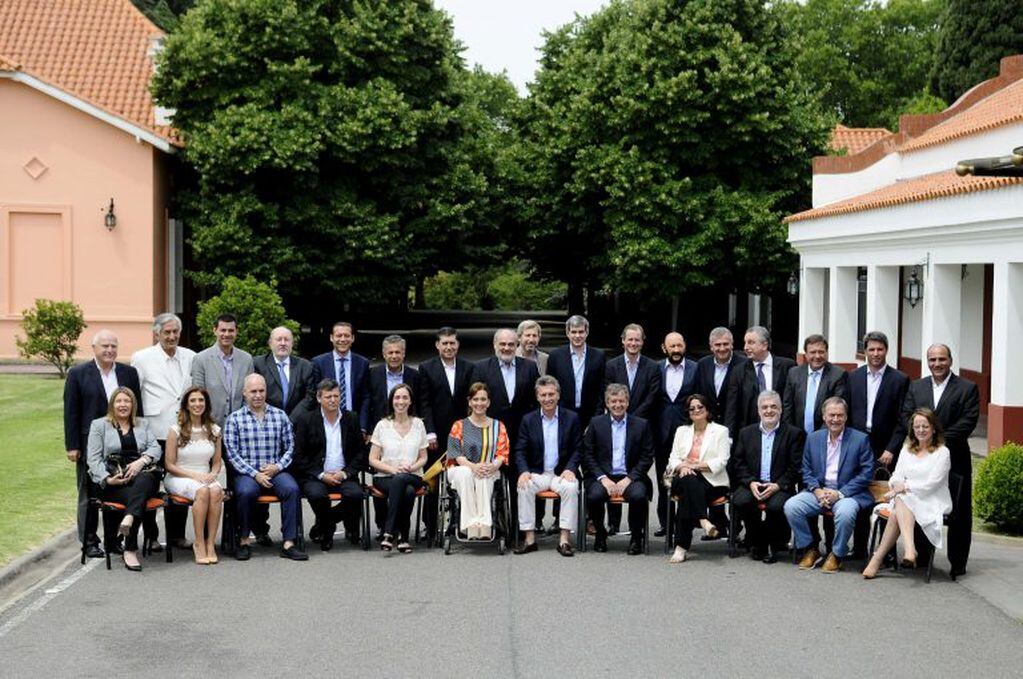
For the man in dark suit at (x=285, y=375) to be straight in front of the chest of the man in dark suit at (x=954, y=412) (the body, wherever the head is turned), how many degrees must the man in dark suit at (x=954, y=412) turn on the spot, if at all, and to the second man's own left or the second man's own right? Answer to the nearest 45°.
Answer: approximately 90° to the second man's own right

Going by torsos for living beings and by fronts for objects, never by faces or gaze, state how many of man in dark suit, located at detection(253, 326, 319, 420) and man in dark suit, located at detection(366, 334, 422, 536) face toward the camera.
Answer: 2

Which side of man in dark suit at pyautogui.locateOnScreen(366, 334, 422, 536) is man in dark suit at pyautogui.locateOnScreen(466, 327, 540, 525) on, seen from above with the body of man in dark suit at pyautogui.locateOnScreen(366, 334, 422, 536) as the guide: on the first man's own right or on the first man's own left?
on the first man's own left

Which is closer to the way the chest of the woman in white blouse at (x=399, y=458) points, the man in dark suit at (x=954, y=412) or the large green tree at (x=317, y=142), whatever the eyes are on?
the man in dark suit

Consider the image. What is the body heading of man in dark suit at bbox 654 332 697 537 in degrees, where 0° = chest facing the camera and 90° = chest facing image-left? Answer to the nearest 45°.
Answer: approximately 0°

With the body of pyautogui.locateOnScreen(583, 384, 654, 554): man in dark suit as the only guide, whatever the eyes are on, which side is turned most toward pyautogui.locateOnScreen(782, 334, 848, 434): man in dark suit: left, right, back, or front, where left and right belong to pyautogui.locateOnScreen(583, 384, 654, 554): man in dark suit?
left

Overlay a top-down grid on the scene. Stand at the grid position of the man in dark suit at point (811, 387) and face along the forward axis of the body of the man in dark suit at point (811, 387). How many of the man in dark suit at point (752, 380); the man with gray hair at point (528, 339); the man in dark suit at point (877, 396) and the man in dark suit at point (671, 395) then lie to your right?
3

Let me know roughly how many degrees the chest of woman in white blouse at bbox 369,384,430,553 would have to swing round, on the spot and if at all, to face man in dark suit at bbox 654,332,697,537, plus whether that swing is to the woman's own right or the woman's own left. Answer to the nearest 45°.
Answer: approximately 90° to the woman's own left
